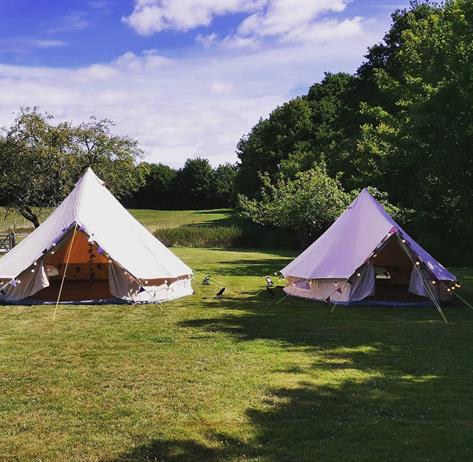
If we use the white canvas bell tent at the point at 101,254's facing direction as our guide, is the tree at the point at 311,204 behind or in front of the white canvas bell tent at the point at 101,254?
behind

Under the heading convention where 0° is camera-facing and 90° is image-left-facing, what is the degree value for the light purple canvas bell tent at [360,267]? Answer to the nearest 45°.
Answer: approximately 315°

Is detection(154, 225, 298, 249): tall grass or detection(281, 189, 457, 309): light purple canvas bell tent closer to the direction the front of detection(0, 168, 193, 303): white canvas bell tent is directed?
the light purple canvas bell tent

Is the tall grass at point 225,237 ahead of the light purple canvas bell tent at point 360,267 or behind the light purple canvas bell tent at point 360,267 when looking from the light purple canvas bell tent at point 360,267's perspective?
behind

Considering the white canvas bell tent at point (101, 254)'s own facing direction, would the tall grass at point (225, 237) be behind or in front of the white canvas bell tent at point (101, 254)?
behind

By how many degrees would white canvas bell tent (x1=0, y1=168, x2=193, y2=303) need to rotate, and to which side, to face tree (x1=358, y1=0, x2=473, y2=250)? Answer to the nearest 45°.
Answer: approximately 90° to its left

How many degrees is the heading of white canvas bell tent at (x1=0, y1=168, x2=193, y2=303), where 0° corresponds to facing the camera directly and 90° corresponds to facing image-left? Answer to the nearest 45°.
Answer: approximately 0°

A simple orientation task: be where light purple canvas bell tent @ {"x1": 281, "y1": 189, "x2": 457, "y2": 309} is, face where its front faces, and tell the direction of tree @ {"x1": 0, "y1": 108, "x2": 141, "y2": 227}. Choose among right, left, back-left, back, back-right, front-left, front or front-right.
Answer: back
